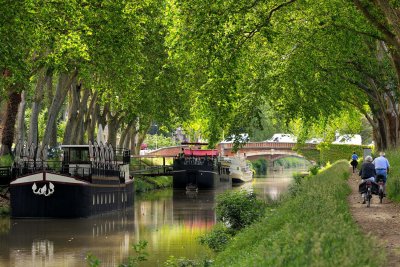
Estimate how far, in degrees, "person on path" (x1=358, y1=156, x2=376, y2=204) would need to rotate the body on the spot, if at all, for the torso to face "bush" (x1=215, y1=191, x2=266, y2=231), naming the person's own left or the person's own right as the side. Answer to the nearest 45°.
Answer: approximately 90° to the person's own left

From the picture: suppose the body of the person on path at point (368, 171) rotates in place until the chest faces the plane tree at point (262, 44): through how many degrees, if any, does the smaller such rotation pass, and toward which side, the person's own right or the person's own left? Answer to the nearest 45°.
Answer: approximately 45° to the person's own left

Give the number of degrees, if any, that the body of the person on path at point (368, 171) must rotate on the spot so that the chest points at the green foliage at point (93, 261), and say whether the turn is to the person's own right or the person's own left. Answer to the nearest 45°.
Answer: approximately 135° to the person's own left

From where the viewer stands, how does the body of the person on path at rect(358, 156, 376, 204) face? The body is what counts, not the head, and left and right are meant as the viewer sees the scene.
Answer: facing away from the viewer

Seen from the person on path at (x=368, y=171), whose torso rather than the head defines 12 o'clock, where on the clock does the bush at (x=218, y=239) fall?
The bush is roughly at 8 o'clock from the person on path.

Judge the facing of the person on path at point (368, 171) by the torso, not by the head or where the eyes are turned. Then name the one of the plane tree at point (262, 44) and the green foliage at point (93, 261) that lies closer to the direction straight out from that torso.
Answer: the plane tree
